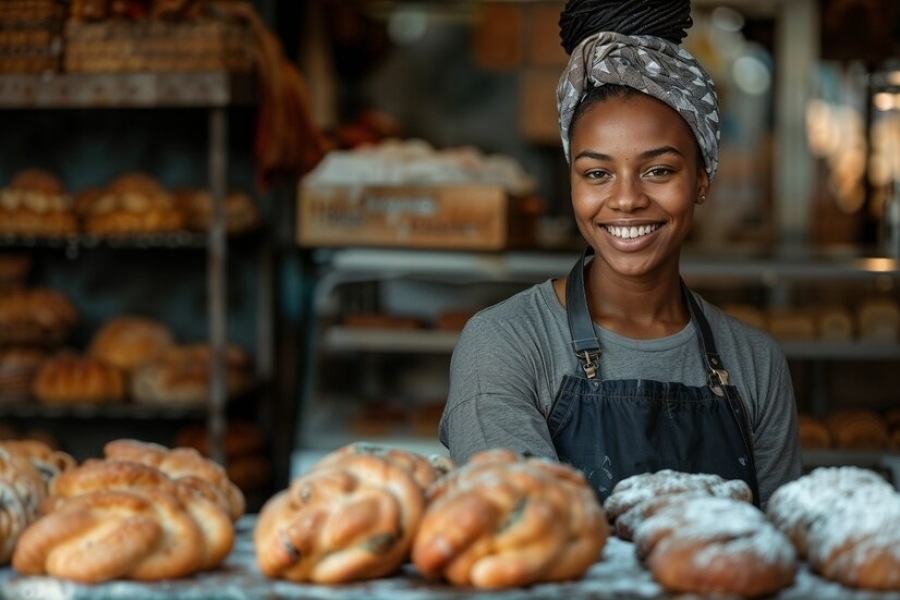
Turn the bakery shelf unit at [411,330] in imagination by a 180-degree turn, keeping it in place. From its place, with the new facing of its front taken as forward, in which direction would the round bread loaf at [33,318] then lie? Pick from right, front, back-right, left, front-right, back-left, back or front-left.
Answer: left

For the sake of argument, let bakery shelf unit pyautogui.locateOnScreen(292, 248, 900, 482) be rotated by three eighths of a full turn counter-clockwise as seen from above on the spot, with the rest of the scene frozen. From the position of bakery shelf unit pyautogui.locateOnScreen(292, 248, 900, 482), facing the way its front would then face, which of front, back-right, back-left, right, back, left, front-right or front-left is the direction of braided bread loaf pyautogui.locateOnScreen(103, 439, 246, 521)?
back-right

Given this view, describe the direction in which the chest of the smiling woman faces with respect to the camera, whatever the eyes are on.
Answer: toward the camera

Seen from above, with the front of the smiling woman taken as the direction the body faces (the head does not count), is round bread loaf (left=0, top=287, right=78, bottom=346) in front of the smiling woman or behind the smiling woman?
behind

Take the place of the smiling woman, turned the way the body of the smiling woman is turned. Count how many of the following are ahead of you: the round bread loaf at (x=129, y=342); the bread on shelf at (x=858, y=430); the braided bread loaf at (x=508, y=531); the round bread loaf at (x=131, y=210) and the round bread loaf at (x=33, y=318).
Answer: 1

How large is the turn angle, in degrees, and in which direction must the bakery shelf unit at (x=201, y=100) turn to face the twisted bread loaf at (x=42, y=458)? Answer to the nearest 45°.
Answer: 0° — it already faces it

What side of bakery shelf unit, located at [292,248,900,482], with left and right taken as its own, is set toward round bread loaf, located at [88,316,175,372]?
right

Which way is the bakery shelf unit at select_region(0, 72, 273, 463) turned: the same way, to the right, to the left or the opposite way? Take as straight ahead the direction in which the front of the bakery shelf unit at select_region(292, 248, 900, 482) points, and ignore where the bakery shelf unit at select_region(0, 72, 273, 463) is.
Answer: the same way

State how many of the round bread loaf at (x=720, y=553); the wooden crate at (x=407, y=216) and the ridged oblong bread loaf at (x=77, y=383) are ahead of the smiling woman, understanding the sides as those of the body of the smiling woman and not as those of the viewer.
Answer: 1

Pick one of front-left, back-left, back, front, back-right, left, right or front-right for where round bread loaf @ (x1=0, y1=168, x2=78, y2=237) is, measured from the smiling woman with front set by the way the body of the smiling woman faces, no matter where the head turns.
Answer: back-right

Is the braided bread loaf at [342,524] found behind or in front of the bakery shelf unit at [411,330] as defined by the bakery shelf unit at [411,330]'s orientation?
in front

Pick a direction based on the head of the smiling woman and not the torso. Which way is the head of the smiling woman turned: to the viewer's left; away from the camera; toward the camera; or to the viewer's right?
toward the camera

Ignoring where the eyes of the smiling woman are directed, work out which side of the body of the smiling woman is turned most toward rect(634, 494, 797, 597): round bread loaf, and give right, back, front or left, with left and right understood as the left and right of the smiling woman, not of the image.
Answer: front

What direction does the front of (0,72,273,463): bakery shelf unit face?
toward the camera

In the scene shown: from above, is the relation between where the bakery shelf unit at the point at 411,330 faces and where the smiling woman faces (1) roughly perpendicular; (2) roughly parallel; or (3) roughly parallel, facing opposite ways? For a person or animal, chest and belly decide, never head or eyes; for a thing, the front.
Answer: roughly parallel

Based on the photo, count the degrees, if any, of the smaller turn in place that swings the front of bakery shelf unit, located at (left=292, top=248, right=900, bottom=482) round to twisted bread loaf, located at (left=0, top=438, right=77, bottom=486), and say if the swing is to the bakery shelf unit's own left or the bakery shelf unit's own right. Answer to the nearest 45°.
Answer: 0° — it already faces it

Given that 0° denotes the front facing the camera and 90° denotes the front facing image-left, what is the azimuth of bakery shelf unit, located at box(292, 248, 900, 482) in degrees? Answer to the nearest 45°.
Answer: approximately 0°

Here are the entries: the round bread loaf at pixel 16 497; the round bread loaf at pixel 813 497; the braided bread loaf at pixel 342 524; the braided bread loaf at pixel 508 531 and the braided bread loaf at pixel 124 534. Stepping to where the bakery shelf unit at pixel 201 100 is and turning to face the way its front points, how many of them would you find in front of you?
5
